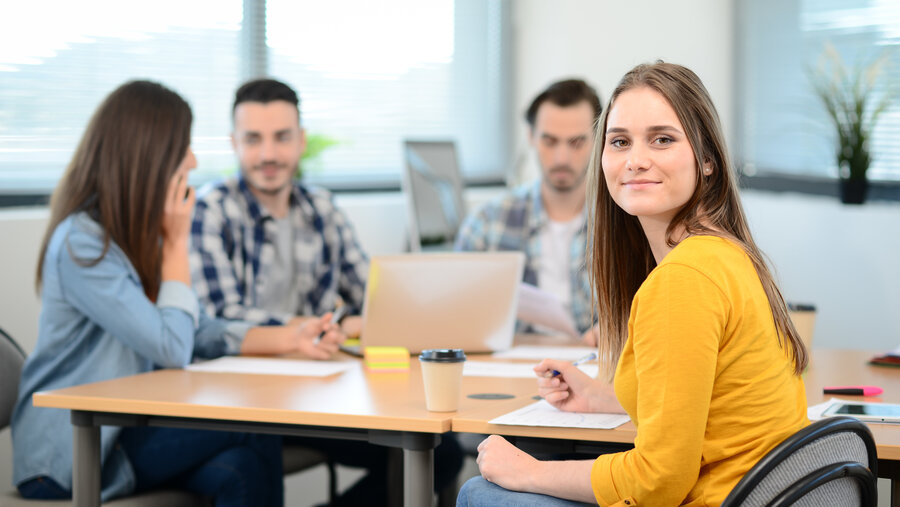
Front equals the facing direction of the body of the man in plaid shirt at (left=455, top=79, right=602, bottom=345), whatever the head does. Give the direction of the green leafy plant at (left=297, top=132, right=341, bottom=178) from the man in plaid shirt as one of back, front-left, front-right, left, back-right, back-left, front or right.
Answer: back-right

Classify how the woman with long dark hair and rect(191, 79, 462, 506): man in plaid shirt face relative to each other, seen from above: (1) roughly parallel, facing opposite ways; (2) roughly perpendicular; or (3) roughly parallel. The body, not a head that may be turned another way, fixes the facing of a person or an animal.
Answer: roughly perpendicular

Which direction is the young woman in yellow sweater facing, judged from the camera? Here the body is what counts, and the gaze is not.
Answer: to the viewer's left

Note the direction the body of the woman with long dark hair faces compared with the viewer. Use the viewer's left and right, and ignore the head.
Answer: facing to the right of the viewer

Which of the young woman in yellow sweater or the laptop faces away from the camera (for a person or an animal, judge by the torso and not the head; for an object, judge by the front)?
the laptop

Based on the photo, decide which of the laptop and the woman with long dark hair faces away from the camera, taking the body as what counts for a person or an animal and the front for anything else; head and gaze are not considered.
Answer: the laptop

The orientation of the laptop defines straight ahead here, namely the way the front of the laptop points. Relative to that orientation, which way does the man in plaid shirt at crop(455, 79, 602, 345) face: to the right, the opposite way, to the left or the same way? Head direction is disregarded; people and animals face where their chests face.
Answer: the opposite way

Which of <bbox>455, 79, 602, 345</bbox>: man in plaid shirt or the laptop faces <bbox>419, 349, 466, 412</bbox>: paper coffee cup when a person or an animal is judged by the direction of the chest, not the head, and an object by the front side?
the man in plaid shirt

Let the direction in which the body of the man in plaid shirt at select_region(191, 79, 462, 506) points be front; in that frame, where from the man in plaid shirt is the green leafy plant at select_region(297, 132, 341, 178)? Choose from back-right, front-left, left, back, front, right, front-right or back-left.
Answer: back

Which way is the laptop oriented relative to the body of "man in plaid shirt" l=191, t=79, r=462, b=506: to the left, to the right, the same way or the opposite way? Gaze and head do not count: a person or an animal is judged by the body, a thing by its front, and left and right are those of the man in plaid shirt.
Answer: the opposite way

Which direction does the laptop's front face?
away from the camera

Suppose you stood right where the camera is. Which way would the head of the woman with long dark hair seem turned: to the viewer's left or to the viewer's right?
to the viewer's right

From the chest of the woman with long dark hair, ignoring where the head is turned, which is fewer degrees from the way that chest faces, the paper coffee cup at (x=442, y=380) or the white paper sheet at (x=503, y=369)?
the white paper sheet
